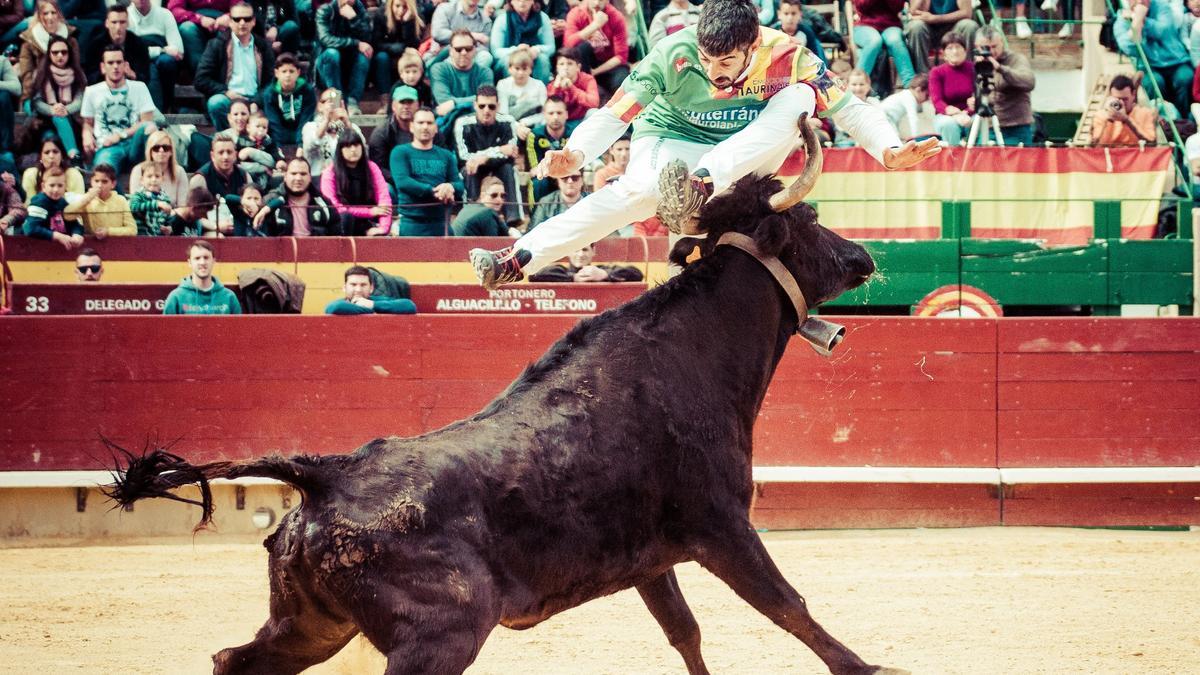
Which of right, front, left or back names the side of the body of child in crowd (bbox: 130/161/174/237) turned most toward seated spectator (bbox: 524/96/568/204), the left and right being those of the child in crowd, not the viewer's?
left

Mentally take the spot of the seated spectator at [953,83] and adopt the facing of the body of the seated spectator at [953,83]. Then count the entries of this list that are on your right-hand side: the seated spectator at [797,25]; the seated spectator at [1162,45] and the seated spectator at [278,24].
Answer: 2

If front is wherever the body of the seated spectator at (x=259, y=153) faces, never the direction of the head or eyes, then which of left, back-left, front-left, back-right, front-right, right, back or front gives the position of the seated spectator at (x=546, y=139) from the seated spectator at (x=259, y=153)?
left

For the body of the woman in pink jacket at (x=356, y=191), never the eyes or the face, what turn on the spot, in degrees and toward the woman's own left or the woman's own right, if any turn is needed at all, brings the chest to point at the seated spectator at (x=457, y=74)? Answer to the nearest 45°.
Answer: approximately 135° to the woman's own left

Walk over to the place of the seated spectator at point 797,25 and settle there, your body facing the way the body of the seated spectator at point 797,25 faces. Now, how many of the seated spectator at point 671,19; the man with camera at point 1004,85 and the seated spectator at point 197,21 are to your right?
2

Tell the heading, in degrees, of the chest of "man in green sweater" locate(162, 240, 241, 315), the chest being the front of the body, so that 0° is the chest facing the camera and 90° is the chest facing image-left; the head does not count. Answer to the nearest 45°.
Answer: approximately 0°

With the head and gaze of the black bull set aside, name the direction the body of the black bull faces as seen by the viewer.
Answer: to the viewer's right

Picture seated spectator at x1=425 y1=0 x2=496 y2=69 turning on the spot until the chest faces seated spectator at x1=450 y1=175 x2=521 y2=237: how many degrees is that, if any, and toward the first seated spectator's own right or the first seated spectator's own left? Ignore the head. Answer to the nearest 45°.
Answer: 0° — they already face them

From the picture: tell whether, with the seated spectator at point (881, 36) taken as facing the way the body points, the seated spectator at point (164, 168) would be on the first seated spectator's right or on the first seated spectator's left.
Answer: on the first seated spectator's right

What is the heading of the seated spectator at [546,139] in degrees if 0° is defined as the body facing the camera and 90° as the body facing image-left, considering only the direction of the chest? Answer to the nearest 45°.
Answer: approximately 0°

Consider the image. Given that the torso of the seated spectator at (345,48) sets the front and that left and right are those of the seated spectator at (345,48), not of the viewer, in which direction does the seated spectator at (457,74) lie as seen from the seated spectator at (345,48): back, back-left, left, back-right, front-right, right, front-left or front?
front-left

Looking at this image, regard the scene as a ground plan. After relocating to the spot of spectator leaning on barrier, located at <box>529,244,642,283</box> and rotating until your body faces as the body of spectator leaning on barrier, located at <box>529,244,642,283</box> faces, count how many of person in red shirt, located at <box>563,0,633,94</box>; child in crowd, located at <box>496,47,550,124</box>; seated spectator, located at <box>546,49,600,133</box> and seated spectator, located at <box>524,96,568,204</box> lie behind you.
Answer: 4
